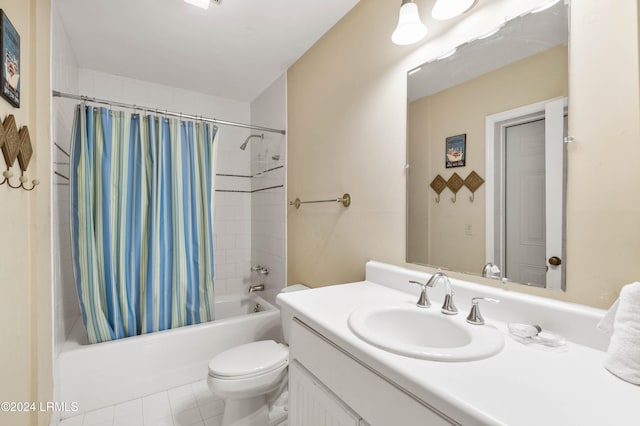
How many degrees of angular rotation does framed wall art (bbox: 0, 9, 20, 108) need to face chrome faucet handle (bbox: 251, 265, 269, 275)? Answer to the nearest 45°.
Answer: approximately 45° to its left

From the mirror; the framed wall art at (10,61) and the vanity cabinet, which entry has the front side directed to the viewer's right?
the framed wall art

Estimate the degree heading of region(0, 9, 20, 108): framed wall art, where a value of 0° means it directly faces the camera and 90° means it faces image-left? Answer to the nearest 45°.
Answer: approximately 270°

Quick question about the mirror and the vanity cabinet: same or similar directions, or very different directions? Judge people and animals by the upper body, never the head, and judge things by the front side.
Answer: same or similar directions

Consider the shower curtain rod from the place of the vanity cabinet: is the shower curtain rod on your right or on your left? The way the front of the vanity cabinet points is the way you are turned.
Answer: on your right

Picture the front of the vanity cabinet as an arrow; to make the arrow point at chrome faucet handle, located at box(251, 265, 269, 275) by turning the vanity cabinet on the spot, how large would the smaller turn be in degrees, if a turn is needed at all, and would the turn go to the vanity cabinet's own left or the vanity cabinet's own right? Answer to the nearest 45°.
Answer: approximately 90° to the vanity cabinet's own right

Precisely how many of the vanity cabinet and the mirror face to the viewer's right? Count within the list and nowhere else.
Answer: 0

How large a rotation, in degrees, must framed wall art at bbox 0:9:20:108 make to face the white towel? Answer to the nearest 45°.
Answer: approximately 45° to its right

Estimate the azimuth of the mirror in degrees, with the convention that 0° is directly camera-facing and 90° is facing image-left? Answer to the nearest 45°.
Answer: approximately 45°

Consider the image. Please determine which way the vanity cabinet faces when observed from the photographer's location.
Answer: facing the viewer and to the left of the viewer

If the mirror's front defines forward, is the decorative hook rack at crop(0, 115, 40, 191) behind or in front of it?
in front

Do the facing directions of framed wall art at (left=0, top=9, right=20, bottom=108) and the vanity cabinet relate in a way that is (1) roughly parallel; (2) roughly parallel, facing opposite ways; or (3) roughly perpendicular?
roughly parallel, facing opposite ways

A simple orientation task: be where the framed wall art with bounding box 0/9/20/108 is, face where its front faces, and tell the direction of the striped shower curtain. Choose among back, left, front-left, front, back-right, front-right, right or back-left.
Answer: front-left

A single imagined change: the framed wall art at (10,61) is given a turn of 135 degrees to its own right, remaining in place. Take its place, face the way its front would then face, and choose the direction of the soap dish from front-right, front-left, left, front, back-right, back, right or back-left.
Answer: left

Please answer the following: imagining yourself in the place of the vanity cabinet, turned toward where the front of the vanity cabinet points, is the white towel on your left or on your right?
on your left
